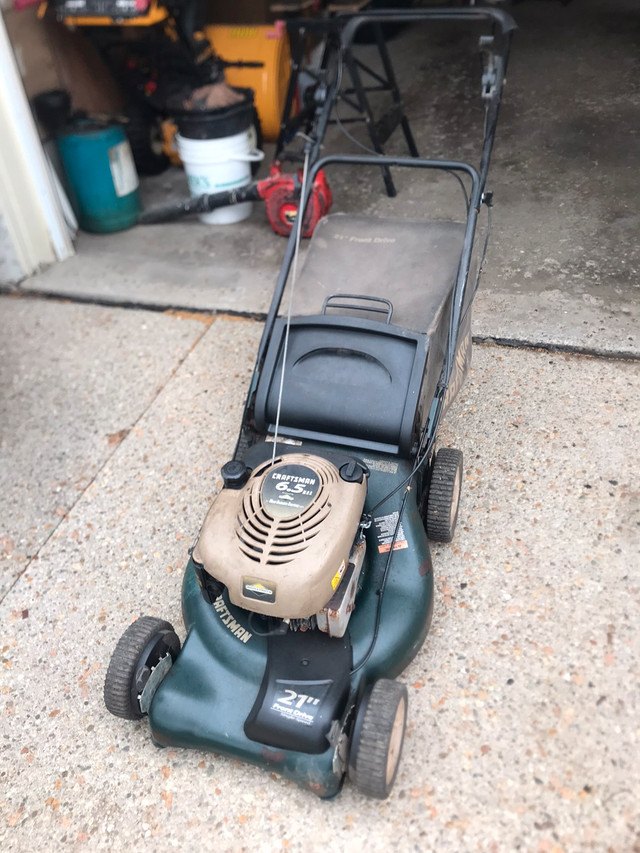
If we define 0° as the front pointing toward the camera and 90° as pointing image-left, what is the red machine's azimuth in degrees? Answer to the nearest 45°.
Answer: approximately 90°

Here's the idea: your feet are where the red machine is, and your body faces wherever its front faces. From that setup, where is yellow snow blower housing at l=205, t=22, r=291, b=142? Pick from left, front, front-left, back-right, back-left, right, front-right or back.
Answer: right

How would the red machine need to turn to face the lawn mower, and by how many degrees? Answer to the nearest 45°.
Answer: approximately 90° to its left
